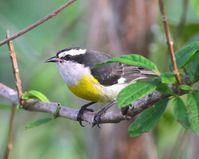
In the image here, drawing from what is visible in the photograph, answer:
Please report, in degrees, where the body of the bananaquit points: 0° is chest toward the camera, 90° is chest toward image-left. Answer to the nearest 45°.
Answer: approximately 90°

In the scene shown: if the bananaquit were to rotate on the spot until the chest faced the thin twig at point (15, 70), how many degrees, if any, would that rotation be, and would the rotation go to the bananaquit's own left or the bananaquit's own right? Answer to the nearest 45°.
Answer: approximately 45° to the bananaquit's own left
